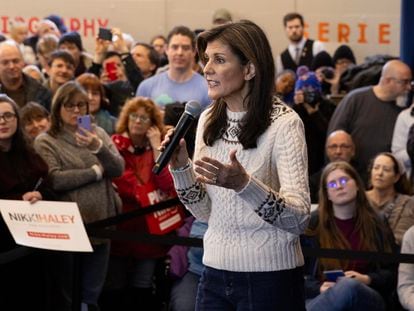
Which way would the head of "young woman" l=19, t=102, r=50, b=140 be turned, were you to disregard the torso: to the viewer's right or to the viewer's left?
to the viewer's right

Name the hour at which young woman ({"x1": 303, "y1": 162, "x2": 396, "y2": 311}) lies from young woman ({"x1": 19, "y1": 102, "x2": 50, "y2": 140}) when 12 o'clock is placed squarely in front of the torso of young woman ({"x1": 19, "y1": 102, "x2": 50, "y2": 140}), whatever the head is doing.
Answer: young woman ({"x1": 303, "y1": 162, "x2": 396, "y2": 311}) is roughly at 10 o'clock from young woman ({"x1": 19, "y1": 102, "x2": 50, "y2": 140}).

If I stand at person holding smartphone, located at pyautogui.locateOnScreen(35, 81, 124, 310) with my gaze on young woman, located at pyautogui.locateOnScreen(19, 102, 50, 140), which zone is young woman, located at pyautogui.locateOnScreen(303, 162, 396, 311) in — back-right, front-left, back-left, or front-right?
back-right

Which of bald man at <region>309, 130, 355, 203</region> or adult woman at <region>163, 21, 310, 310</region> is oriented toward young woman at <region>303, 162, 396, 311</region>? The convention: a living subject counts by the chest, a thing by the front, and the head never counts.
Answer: the bald man

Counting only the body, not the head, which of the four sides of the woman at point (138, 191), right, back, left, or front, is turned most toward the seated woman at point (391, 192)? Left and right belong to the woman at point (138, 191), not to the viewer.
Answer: left
